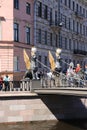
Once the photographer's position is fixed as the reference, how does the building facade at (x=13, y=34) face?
facing the viewer and to the right of the viewer

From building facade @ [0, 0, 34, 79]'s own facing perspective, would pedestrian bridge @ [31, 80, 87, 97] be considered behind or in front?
in front
